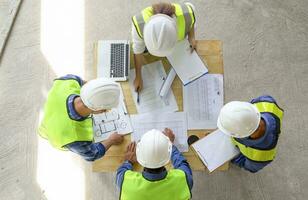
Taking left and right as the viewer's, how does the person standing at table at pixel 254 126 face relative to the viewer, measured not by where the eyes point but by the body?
facing to the left of the viewer

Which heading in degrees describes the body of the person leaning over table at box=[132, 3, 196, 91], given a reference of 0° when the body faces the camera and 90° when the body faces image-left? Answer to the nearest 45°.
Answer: approximately 0°
